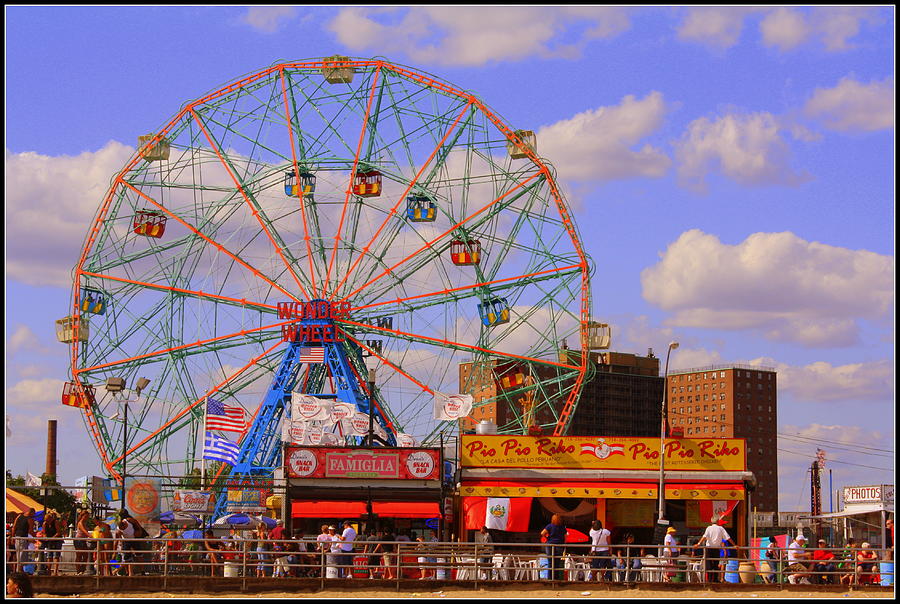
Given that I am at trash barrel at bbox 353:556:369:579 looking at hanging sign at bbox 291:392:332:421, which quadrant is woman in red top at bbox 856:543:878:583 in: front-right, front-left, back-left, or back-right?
back-right

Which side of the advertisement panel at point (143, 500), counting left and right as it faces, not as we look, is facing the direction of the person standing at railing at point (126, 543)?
front

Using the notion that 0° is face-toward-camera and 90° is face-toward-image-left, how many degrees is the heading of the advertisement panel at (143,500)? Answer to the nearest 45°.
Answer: approximately 0°

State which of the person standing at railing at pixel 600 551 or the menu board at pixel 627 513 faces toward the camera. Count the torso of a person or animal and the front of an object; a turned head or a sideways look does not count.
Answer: the menu board

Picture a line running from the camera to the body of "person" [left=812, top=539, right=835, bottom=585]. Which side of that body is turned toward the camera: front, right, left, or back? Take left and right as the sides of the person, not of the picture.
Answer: front

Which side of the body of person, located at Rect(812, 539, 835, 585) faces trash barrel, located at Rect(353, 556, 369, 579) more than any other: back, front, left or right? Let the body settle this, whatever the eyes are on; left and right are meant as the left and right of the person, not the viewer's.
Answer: right

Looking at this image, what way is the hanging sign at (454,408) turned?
toward the camera

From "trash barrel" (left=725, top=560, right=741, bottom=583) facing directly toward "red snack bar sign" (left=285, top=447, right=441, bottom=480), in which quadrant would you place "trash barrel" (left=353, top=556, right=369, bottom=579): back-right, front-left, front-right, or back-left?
front-left

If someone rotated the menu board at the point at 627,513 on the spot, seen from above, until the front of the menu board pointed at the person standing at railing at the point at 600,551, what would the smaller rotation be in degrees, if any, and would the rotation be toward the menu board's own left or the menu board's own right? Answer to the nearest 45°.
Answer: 0° — it already faces them

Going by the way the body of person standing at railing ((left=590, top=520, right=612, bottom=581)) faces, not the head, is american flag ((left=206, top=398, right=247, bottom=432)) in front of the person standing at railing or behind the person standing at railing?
in front
